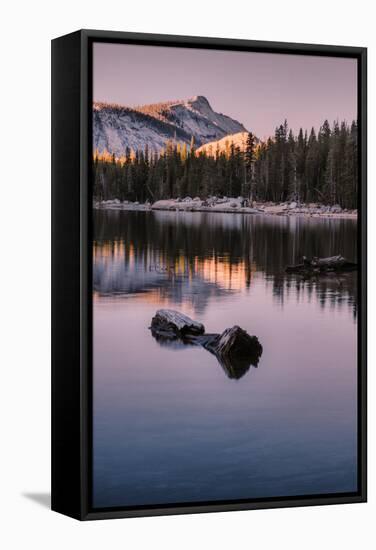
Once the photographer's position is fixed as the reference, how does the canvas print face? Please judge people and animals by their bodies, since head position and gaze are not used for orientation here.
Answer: facing the viewer and to the right of the viewer
